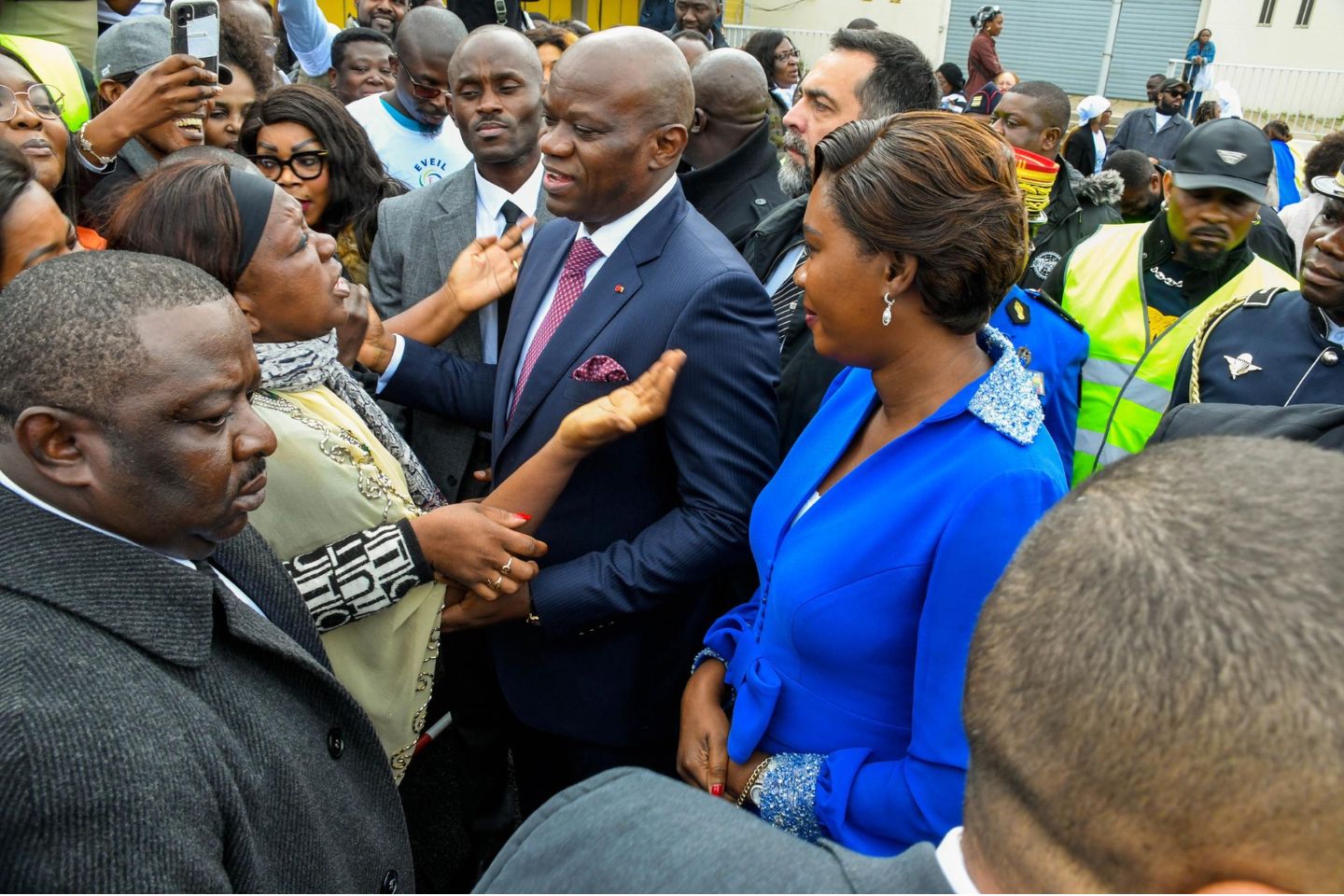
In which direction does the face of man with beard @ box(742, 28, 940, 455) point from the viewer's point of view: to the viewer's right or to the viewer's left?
to the viewer's left

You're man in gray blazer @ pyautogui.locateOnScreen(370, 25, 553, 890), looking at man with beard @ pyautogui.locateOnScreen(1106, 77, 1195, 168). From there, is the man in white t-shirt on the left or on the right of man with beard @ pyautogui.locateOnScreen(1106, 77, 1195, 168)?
left

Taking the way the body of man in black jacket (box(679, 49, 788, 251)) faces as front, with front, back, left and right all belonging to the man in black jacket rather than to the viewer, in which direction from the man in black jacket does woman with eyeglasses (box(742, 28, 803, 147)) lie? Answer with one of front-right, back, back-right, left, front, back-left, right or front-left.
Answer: front-right

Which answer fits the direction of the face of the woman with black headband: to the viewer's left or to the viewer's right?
to the viewer's right

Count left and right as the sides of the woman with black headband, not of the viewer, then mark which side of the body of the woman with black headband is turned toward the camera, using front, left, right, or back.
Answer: right

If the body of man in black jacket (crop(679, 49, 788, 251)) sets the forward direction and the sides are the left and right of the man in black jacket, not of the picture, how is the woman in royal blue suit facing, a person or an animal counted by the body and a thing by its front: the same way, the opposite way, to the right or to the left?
to the left

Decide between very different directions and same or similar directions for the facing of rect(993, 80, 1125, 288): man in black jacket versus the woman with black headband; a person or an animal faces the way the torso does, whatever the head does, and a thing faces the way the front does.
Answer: very different directions

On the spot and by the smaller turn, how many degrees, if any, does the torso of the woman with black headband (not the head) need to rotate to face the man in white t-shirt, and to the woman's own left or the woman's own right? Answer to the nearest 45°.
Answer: approximately 90° to the woman's own left

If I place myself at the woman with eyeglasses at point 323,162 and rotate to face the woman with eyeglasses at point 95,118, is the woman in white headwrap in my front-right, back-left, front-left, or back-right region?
back-right

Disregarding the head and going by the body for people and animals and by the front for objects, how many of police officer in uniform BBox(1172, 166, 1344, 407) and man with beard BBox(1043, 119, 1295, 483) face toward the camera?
2

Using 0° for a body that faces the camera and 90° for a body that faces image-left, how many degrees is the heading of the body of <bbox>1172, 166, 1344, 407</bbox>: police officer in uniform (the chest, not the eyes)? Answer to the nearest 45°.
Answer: approximately 0°

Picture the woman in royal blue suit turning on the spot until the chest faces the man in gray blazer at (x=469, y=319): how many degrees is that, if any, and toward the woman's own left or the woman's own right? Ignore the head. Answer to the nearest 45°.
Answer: approximately 90° to the woman's own right
